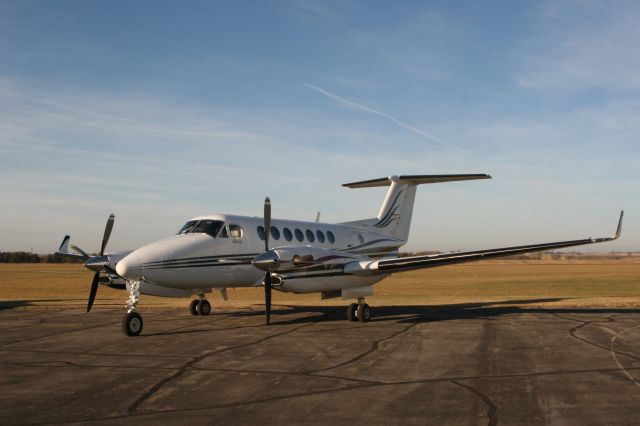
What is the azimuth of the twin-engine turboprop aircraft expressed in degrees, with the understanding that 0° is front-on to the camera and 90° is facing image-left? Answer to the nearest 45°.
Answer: approximately 45°
